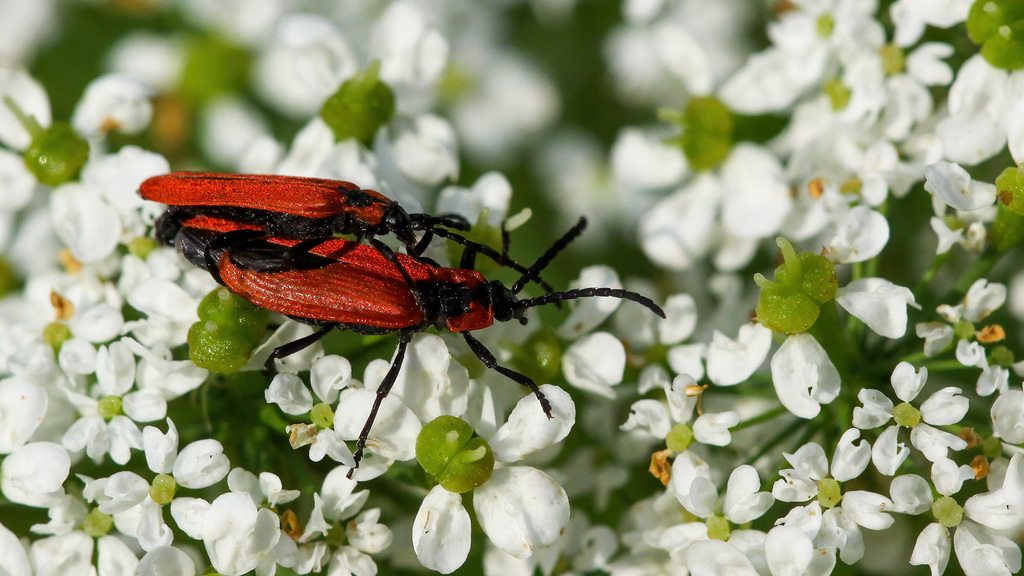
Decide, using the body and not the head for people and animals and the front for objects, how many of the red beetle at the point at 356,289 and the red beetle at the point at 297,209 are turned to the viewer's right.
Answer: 2

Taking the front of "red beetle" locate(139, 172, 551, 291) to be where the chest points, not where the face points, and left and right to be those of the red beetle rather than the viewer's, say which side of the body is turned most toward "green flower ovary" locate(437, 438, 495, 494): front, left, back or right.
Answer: right

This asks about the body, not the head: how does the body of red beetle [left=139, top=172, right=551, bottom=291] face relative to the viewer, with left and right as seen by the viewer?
facing to the right of the viewer

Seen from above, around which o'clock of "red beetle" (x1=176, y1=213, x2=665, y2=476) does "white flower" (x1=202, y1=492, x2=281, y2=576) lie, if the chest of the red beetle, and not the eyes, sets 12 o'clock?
The white flower is roughly at 4 o'clock from the red beetle.

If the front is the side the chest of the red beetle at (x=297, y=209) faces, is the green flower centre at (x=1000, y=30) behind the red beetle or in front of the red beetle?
in front

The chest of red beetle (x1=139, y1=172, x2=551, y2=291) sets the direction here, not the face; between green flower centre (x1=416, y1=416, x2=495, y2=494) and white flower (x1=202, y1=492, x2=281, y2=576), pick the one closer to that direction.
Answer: the green flower centre

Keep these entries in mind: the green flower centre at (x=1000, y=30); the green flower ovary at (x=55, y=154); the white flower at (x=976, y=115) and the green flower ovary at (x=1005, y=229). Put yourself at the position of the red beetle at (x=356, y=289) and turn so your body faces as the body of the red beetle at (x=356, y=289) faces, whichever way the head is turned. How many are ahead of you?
3

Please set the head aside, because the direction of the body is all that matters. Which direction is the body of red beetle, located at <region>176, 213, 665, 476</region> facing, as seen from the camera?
to the viewer's right

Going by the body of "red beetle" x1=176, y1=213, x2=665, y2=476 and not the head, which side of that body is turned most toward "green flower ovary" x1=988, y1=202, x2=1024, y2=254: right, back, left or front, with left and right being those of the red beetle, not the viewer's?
front

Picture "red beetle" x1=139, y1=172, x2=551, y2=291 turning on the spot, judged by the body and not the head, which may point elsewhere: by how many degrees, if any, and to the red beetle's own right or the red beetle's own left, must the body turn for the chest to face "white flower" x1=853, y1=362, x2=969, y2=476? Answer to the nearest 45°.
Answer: approximately 45° to the red beetle's own right

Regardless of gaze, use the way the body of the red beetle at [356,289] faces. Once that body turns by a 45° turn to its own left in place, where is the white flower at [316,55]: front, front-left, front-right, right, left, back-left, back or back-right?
front-left
